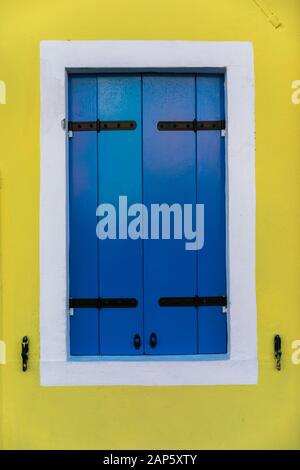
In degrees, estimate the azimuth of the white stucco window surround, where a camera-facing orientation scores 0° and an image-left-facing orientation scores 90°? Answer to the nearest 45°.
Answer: approximately 0°
